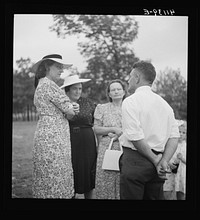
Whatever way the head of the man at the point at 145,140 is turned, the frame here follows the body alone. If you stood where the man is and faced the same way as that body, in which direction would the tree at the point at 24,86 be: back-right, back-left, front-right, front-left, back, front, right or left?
front-left

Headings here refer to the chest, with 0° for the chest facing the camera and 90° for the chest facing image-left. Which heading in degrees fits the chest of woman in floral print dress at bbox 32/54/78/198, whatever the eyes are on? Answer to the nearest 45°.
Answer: approximately 270°

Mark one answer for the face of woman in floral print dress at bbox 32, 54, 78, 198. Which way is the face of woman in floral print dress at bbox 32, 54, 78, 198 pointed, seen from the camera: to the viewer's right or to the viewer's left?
to the viewer's right

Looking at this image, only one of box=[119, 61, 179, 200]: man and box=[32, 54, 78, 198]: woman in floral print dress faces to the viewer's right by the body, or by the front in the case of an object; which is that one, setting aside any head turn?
the woman in floral print dress

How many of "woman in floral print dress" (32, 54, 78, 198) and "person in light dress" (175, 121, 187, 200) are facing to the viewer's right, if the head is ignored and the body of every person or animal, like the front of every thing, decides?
1
